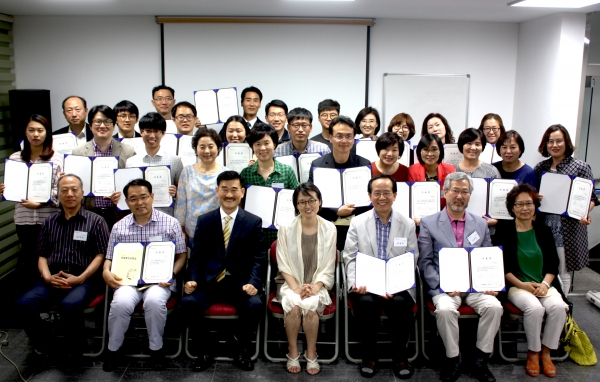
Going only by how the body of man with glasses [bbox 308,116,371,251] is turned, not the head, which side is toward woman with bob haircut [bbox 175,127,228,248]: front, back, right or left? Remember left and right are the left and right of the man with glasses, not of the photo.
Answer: right

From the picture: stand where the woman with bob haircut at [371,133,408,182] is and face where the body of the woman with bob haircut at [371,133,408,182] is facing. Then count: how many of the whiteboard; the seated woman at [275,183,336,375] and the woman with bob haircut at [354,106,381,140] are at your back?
2

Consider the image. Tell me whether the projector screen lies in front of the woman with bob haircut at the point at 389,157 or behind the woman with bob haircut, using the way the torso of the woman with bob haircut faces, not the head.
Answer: behind

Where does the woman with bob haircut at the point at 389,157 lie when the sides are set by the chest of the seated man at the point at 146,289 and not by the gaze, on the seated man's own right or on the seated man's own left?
on the seated man's own left

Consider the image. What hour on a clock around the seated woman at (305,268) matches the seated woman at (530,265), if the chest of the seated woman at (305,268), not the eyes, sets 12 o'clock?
the seated woman at (530,265) is roughly at 9 o'clock from the seated woman at (305,268).

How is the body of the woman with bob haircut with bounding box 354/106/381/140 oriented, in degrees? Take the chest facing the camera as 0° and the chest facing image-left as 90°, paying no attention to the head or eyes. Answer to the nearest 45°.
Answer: approximately 0°

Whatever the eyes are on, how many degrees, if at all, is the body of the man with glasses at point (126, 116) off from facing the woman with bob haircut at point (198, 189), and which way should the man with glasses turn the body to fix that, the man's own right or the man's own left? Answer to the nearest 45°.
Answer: approximately 45° to the man's own left

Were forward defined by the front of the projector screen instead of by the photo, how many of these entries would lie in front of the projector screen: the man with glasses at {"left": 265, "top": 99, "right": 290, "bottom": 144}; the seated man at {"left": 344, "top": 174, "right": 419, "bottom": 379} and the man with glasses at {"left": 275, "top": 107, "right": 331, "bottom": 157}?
3

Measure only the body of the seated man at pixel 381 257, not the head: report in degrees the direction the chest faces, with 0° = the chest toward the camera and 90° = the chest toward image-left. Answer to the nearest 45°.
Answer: approximately 0°
